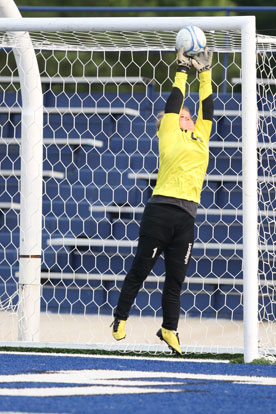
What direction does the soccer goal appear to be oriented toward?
toward the camera

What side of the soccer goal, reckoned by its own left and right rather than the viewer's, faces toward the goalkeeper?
front
